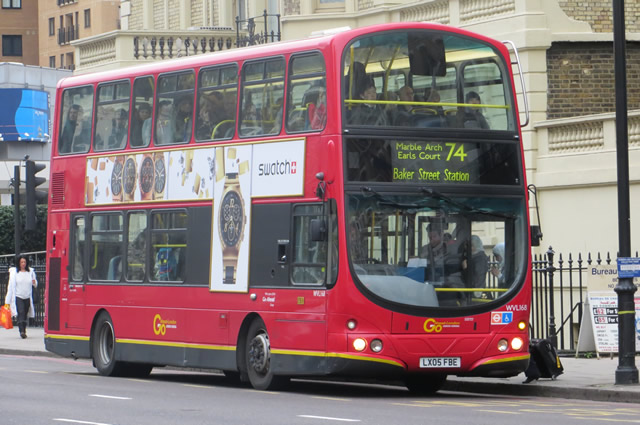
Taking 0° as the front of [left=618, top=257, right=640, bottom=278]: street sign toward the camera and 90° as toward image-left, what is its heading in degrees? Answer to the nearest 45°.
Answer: approximately 0°

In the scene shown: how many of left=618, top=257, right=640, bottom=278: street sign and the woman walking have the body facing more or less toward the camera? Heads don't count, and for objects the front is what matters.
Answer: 2

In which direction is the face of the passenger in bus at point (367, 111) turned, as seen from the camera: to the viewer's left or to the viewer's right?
to the viewer's right

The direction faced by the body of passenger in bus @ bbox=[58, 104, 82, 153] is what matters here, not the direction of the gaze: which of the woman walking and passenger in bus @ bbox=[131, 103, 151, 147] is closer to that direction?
the passenger in bus

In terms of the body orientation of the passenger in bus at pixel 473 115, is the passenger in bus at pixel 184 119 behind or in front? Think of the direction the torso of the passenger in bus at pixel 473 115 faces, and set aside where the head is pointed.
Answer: behind

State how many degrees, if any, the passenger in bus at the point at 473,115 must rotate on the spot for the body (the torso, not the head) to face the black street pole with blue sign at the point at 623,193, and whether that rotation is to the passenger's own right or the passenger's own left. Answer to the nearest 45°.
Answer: approximately 45° to the passenger's own left
